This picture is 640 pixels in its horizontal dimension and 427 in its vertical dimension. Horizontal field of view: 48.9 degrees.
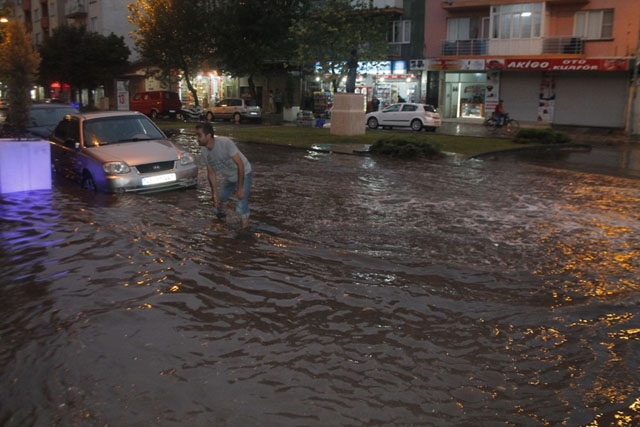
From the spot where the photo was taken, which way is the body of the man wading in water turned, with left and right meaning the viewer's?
facing the viewer and to the left of the viewer

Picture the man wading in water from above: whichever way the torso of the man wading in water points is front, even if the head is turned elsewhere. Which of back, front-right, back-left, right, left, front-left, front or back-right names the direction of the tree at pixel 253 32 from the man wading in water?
back-right

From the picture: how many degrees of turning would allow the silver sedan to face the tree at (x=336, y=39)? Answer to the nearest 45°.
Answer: approximately 90° to its left

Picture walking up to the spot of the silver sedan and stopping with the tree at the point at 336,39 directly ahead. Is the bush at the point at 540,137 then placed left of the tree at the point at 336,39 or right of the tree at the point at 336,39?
right

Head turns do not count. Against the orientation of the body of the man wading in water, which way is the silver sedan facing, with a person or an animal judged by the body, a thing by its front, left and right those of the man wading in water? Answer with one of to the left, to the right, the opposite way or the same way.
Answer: to the left

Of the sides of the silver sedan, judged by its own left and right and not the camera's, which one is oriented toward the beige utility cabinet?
left

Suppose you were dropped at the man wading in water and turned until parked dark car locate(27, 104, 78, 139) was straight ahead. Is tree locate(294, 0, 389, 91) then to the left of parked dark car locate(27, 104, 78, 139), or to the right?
right

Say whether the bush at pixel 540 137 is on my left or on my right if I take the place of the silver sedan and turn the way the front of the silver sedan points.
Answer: on my left

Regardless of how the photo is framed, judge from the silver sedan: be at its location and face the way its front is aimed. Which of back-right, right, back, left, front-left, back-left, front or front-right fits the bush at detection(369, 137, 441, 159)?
left

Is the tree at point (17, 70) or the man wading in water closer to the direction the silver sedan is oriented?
the man wading in water

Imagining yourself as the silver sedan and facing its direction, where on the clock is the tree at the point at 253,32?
The tree is roughly at 8 o'clock from the silver sedan.

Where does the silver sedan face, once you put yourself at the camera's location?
facing the viewer and to the right of the viewer
